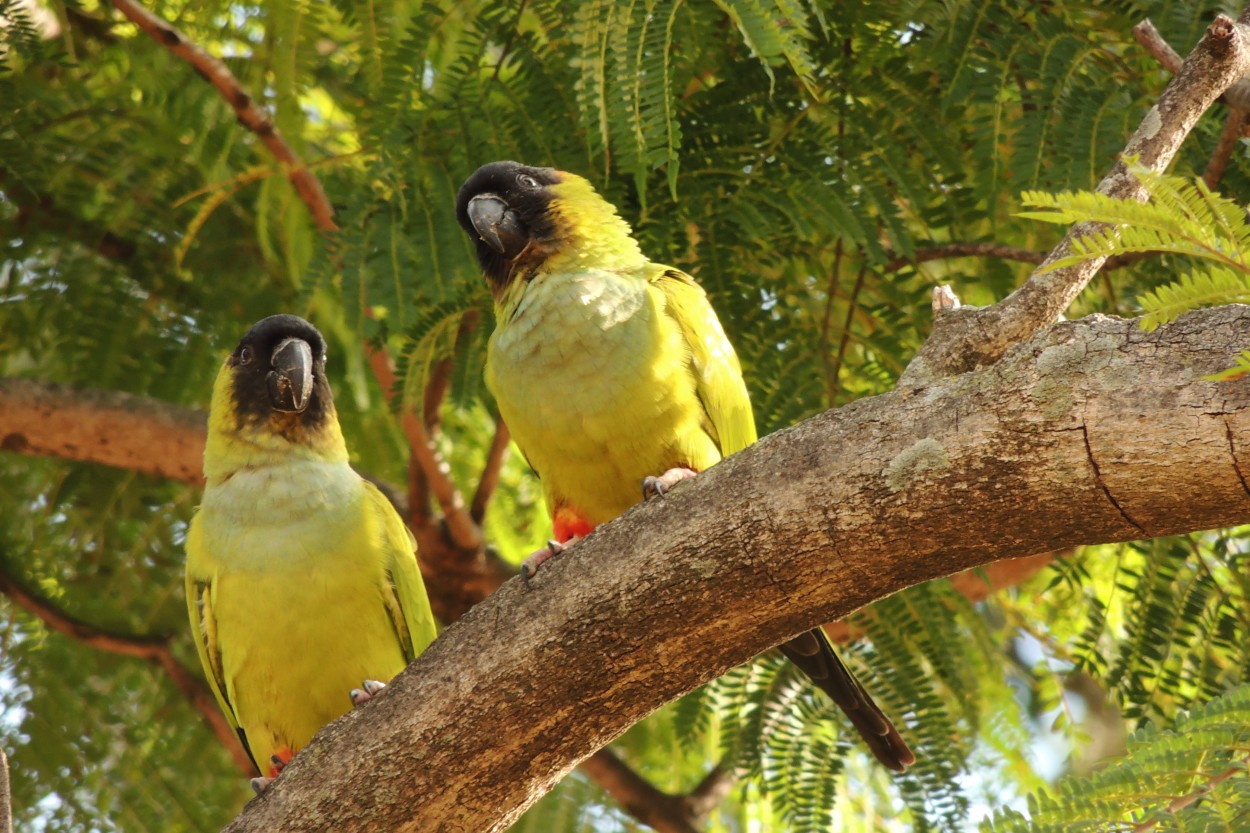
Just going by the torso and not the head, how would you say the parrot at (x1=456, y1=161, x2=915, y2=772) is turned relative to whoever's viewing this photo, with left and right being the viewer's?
facing the viewer and to the left of the viewer

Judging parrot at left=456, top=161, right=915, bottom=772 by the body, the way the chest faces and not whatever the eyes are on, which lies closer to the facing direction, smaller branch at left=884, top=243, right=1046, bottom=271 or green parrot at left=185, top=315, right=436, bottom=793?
the green parrot

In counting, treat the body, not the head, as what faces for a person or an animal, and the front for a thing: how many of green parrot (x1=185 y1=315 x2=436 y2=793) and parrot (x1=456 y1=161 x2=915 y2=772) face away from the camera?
0

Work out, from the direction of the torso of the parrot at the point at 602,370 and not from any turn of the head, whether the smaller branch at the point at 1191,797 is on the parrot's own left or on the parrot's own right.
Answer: on the parrot's own left

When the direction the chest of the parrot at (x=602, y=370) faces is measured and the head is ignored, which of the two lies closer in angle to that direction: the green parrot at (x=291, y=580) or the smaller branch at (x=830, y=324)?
the green parrot

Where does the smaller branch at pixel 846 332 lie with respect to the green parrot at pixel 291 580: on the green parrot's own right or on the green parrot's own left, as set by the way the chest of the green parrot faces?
on the green parrot's own left

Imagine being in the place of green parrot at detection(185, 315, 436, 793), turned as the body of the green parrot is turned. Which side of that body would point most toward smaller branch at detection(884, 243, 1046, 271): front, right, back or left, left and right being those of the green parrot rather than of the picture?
left

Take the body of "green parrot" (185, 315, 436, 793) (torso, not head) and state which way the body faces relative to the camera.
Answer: toward the camera

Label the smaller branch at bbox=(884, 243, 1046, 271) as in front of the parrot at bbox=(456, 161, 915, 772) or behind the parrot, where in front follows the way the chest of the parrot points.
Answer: behind
